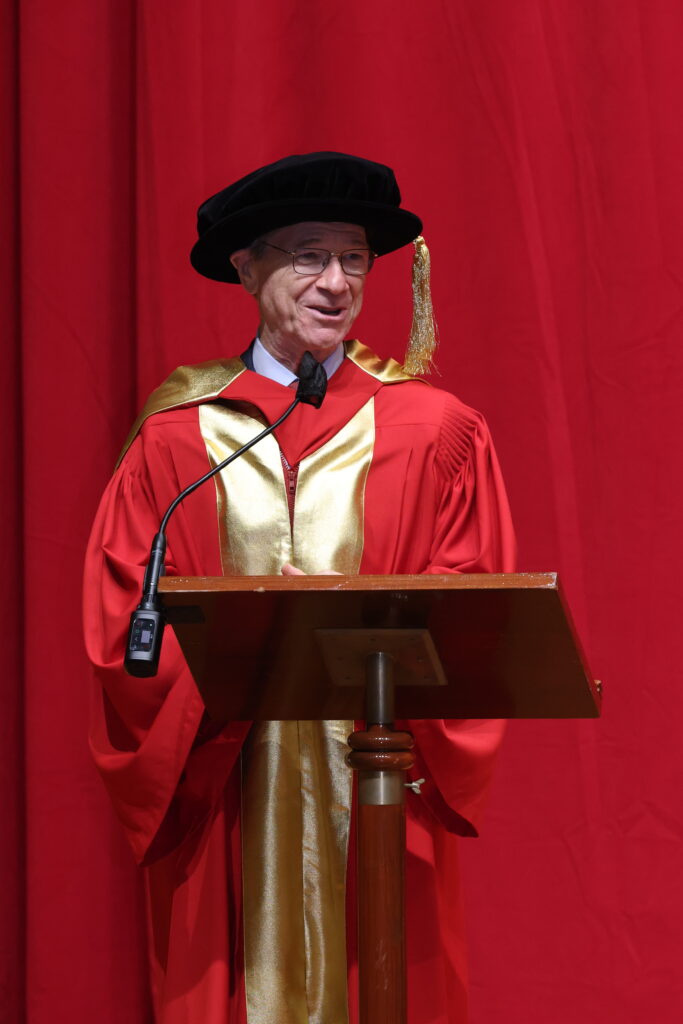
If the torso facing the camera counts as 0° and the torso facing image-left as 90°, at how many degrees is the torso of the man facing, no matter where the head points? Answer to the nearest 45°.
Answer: approximately 0°

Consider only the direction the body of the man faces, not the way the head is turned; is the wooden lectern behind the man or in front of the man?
in front

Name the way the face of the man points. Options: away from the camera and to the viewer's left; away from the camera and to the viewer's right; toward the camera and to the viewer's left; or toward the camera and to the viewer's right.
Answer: toward the camera and to the viewer's right
